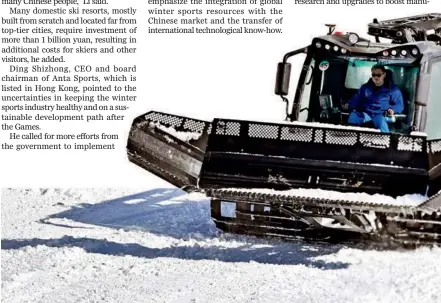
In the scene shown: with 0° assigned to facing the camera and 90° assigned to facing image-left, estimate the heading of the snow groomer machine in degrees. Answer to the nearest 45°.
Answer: approximately 45°
